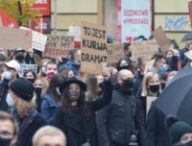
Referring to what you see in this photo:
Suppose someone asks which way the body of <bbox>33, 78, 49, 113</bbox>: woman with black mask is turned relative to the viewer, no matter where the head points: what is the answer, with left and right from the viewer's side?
facing the viewer and to the left of the viewer

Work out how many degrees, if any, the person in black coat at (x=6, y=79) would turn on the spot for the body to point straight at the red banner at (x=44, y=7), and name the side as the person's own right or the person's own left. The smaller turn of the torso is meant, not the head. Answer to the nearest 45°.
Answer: approximately 135° to the person's own right

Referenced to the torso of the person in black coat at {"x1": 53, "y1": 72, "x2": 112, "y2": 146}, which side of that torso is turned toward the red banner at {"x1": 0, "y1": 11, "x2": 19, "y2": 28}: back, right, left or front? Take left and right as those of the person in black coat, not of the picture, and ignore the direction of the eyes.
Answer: back

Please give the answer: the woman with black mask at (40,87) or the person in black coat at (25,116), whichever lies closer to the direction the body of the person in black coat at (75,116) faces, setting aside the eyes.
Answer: the person in black coat

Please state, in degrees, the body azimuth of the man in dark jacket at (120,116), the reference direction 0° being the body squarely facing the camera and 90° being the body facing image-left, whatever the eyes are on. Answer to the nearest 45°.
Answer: approximately 315°

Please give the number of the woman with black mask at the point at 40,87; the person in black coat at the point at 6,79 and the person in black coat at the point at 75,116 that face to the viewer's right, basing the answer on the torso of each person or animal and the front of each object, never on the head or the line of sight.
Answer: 0

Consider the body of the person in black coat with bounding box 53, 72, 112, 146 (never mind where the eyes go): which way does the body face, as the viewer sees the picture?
toward the camera

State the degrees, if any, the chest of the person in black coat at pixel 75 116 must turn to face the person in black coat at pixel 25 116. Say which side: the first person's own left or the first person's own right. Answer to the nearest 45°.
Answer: approximately 45° to the first person's own right

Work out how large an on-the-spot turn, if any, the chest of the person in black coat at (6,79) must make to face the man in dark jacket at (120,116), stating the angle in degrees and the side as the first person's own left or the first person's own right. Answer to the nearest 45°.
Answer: approximately 90° to the first person's own left

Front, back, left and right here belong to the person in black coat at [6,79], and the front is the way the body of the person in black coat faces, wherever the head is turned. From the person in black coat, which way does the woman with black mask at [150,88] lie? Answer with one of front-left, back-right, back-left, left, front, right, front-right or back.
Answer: back-left

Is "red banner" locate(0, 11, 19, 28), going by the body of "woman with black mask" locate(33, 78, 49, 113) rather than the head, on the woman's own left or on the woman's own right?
on the woman's own right

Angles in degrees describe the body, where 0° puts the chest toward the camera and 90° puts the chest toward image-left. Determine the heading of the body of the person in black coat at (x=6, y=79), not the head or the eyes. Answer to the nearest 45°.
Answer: approximately 45°

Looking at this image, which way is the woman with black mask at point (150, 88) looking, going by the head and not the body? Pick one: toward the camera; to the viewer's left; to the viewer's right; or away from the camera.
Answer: toward the camera

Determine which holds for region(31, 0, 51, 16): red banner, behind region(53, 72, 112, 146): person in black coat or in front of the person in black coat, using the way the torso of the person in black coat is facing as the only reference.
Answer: behind
